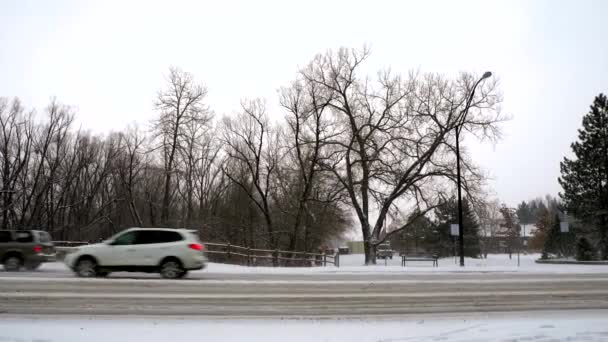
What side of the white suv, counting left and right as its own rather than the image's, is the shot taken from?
left

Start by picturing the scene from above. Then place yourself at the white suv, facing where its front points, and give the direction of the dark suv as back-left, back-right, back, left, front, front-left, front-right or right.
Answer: front-right

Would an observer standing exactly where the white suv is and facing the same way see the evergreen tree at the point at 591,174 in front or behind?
behind

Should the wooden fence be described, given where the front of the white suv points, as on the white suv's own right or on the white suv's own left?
on the white suv's own right

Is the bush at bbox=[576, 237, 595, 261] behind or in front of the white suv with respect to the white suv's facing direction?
behind

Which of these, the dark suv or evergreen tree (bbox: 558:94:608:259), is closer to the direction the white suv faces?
the dark suv

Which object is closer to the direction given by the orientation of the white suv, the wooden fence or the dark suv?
the dark suv
